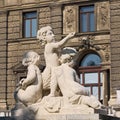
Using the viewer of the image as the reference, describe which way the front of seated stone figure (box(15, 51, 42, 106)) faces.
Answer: facing to the left of the viewer

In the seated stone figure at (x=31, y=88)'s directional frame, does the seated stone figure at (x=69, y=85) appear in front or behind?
behind

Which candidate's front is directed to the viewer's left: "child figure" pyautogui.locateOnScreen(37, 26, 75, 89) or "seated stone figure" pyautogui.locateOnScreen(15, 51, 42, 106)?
the seated stone figure

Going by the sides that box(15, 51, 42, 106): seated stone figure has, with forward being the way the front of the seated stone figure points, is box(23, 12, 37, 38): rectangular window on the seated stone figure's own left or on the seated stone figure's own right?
on the seated stone figure's own right
